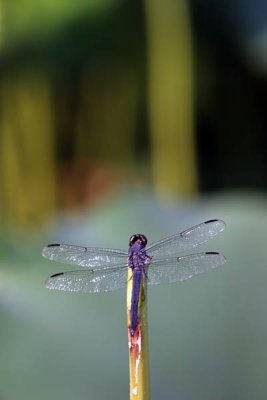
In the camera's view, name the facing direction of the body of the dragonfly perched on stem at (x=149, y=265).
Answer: away from the camera
